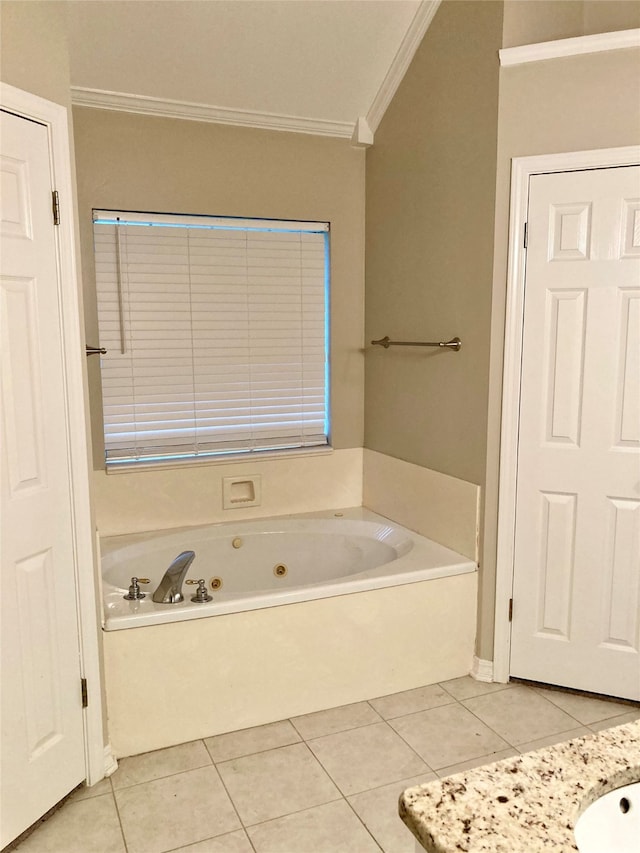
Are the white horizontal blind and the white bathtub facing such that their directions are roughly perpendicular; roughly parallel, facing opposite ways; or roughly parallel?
roughly parallel

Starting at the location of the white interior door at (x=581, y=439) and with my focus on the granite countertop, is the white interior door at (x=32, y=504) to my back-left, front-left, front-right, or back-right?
front-right

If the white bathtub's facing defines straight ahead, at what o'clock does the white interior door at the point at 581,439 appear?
The white interior door is roughly at 9 o'clock from the white bathtub.

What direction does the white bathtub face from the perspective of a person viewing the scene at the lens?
facing the viewer

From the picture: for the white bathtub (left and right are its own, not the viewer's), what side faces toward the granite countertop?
front

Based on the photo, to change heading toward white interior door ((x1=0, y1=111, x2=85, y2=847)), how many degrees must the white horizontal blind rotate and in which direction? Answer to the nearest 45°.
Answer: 0° — it already faces it

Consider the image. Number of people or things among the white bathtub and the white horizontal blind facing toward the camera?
2

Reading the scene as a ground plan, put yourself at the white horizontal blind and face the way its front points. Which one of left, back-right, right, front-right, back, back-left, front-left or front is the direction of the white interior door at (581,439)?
front-left

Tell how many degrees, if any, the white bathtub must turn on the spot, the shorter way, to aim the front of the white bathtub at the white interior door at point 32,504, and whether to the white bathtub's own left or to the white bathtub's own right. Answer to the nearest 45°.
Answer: approximately 45° to the white bathtub's own right

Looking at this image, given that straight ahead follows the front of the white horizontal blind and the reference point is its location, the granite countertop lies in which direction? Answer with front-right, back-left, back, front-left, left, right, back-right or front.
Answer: front
